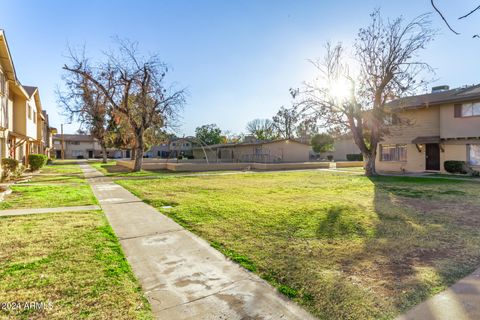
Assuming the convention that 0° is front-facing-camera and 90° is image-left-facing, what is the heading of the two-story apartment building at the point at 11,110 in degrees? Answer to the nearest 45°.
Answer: approximately 270°

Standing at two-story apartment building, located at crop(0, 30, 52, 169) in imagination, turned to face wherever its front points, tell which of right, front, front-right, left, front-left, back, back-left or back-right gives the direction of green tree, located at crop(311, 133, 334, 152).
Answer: front

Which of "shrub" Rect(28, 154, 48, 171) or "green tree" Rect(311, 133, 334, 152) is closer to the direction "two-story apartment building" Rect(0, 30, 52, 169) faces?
the green tree

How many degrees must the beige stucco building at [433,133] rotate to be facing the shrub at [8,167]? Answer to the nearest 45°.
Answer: approximately 45° to its right

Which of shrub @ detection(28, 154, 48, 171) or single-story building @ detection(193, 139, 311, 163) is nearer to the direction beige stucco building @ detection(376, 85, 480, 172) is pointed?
the shrub

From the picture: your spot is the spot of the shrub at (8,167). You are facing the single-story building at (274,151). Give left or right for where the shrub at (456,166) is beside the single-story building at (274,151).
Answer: right

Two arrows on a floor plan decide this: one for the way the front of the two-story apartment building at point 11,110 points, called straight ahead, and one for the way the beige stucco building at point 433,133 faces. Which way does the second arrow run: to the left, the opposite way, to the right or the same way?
the opposite way

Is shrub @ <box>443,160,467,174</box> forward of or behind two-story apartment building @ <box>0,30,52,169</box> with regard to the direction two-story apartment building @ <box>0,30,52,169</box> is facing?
forward
